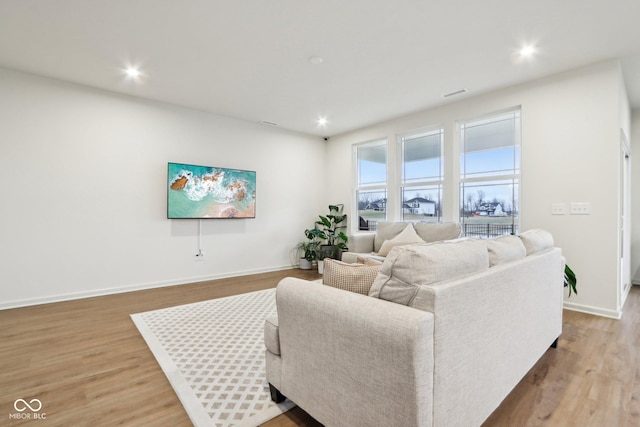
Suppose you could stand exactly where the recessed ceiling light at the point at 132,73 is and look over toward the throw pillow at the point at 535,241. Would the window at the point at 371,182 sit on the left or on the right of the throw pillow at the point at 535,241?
left

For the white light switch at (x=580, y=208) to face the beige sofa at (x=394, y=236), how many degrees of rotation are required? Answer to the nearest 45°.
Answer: approximately 90° to its right

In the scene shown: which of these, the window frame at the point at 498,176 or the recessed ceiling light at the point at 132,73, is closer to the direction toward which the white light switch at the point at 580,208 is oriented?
the recessed ceiling light

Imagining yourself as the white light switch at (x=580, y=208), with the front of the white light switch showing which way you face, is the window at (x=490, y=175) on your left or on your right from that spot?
on your right

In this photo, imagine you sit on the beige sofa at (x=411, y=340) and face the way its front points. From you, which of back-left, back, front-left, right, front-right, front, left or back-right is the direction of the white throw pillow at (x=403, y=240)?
front-right

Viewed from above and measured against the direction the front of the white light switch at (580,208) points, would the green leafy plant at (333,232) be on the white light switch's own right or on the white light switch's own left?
on the white light switch's own right

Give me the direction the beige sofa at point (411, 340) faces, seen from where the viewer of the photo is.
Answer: facing away from the viewer and to the left of the viewer

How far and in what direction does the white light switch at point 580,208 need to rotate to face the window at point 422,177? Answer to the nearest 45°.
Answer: approximately 90° to its right

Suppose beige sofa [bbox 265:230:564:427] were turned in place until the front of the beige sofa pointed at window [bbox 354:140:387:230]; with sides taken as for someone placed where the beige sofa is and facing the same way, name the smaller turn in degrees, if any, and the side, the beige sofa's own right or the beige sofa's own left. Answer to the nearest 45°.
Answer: approximately 45° to the beige sofa's own right

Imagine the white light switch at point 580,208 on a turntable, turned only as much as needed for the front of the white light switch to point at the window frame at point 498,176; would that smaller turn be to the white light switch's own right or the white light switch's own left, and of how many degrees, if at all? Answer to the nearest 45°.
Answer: approximately 90° to the white light switch's own right

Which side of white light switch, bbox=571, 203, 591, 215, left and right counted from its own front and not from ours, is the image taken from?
front

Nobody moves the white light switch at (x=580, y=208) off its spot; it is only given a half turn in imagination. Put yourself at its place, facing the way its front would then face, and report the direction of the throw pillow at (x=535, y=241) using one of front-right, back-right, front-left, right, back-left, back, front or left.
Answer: back
